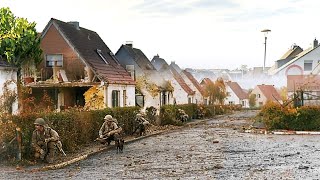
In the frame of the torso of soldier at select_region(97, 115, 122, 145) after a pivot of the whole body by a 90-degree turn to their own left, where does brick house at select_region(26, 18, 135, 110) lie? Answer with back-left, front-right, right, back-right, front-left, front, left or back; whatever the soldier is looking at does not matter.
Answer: left

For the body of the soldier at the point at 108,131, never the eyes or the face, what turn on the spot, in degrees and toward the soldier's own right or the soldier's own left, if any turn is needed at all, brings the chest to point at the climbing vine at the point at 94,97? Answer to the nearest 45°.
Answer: approximately 180°

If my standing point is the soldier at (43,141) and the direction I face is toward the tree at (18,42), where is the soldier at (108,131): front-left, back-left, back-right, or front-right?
front-right

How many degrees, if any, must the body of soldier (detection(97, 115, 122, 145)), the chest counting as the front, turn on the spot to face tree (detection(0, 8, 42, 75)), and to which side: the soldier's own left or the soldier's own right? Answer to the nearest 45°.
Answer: approximately 135° to the soldier's own right

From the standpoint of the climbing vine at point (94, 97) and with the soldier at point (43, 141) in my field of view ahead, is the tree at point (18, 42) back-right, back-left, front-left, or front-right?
front-right
